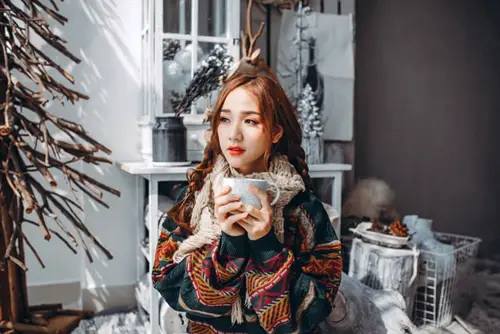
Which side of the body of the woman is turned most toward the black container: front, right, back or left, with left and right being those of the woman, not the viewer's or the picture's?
back

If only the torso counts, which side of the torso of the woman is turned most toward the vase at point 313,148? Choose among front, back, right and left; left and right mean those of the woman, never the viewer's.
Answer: back

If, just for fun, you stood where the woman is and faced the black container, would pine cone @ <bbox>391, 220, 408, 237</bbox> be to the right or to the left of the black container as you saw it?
right

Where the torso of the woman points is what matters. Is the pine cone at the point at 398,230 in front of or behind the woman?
behind

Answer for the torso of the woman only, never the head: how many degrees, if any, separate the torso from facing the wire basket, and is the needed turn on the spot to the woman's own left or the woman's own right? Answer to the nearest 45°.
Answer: approximately 135° to the woman's own left

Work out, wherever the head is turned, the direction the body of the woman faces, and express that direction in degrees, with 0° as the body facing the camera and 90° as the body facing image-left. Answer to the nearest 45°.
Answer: approximately 0°
